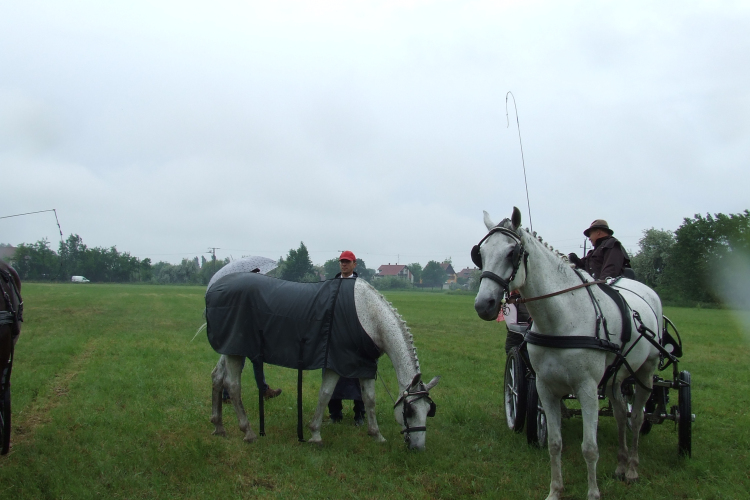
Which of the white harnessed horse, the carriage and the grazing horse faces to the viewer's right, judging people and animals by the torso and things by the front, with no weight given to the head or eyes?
the grazing horse

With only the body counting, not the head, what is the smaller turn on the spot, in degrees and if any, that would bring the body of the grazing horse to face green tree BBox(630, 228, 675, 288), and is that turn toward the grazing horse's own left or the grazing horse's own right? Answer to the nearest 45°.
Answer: approximately 45° to the grazing horse's own left

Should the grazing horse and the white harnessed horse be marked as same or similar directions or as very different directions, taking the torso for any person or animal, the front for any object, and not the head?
very different directions

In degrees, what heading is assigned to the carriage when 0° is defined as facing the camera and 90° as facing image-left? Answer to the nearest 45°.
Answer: approximately 0°

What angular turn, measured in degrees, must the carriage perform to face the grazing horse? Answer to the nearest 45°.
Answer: approximately 90° to its right

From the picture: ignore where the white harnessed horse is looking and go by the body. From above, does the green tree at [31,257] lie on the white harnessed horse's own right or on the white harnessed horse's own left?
on the white harnessed horse's own right

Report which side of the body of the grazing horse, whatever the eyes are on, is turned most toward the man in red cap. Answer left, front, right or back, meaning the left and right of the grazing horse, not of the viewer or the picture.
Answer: left

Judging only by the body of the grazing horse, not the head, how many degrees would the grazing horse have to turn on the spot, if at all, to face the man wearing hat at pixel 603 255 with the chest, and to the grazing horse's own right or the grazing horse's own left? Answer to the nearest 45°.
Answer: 0° — it already faces them

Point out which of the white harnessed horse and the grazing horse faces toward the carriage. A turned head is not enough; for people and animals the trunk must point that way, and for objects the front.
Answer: the grazing horse

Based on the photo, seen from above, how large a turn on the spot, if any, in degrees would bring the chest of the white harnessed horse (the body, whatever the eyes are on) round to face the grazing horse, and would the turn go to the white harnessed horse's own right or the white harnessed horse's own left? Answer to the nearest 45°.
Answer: approximately 45° to the white harnessed horse's own right

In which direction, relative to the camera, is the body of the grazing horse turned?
to the viewer's right
